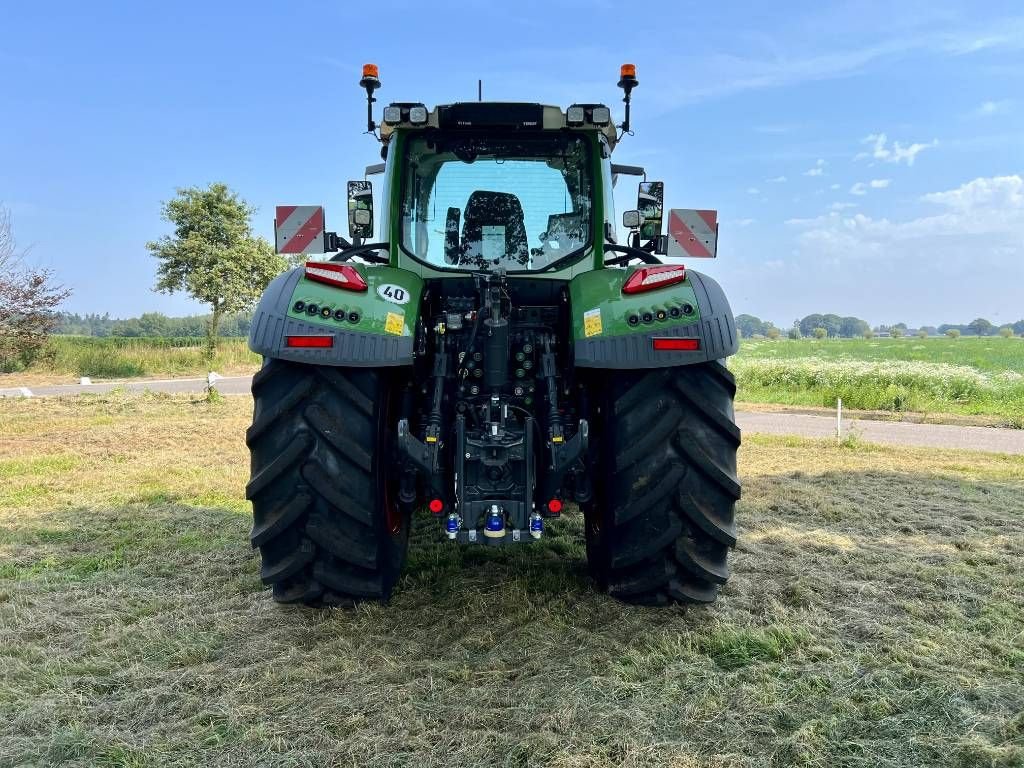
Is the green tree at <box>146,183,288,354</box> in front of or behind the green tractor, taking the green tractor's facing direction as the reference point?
in front

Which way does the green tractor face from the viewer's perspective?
away from the camera
